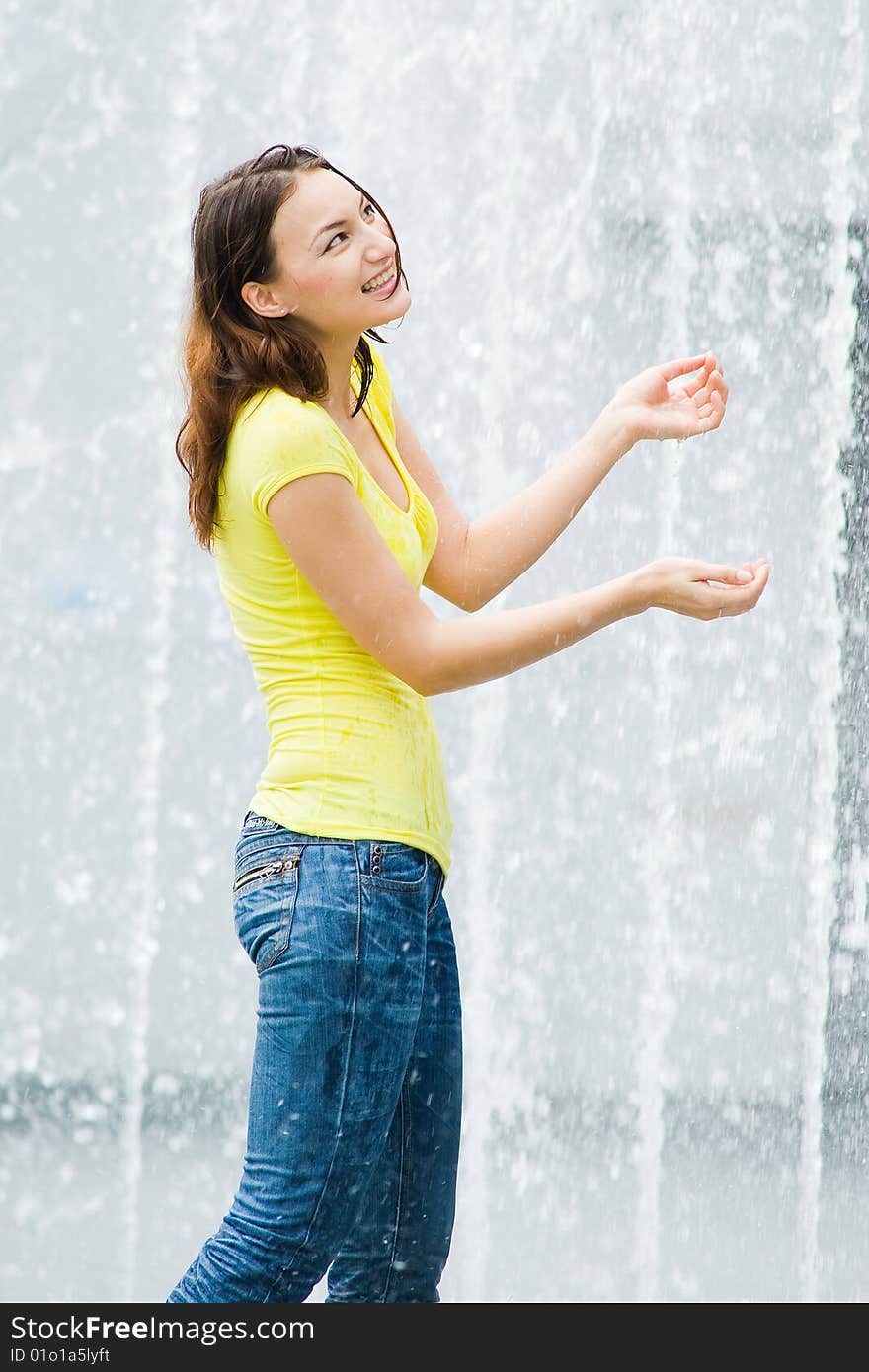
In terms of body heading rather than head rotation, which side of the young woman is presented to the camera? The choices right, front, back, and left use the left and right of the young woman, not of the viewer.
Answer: right

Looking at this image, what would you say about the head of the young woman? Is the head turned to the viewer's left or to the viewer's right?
to the viewer's right
